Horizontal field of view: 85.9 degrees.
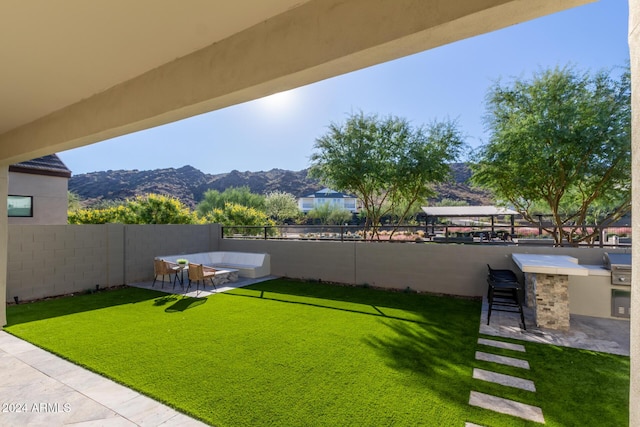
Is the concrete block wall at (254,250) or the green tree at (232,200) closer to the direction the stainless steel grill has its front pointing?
the concrete block wall

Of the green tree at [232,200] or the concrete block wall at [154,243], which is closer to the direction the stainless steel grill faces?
the concrete block wall

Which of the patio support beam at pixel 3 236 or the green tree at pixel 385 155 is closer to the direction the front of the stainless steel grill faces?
the patio support beam
